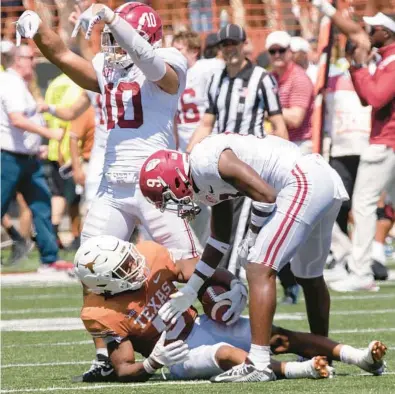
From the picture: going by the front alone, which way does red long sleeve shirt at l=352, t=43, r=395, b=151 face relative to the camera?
to the viewer's left

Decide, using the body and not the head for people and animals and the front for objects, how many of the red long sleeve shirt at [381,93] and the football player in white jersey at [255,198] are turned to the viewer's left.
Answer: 2

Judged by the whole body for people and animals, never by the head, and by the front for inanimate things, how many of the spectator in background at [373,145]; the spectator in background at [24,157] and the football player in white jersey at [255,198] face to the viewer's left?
2

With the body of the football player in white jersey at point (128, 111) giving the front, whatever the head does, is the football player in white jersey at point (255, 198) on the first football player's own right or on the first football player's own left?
on the first football player's own left

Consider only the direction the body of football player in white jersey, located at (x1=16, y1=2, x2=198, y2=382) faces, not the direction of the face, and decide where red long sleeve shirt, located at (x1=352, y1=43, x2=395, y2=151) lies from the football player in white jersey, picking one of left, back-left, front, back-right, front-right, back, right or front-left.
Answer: back

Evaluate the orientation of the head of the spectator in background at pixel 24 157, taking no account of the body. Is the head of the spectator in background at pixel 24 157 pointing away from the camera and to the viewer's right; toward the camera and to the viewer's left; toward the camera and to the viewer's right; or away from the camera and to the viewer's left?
toward the camera and to the viewer's right

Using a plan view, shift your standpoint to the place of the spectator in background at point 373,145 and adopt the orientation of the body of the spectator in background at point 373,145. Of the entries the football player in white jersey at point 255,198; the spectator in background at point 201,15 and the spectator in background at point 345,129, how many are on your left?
1
